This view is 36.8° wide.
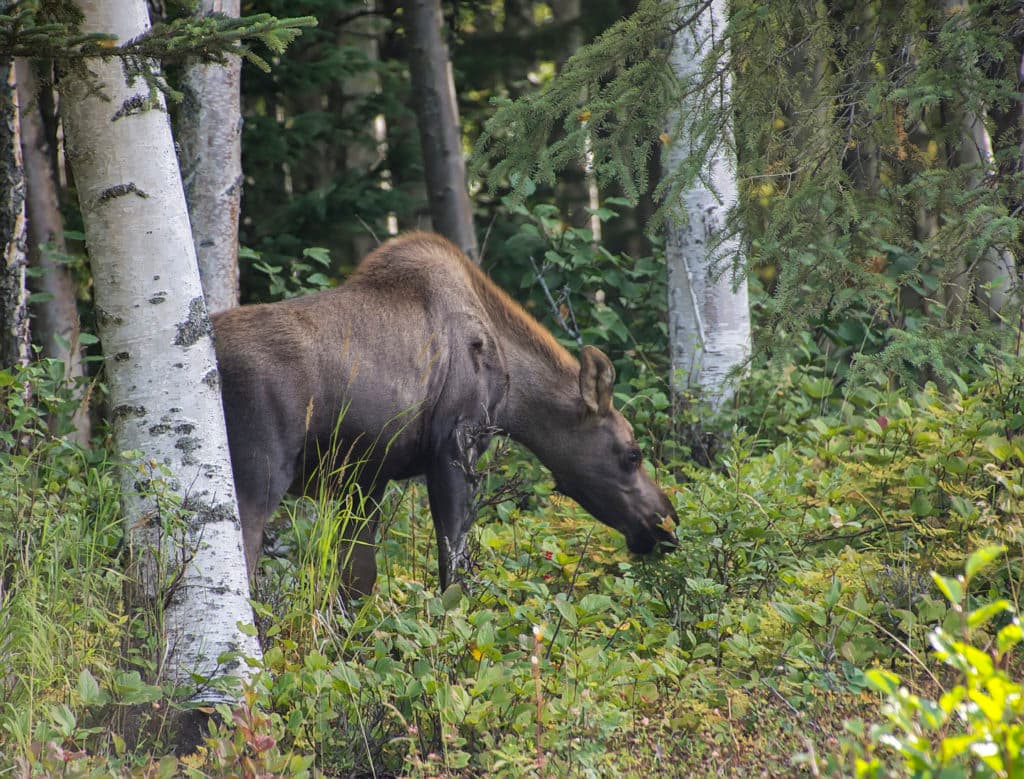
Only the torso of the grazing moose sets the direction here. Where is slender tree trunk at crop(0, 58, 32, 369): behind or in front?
behind

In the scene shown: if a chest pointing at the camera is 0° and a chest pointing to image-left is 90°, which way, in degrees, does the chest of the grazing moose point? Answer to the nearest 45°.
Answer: approximately 270°

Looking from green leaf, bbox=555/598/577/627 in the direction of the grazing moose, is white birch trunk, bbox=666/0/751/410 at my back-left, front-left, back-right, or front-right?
front-right

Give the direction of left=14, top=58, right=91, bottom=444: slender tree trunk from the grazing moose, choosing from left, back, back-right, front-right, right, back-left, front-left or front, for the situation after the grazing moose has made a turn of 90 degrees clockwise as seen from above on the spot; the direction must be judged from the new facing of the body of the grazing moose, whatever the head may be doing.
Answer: back-right

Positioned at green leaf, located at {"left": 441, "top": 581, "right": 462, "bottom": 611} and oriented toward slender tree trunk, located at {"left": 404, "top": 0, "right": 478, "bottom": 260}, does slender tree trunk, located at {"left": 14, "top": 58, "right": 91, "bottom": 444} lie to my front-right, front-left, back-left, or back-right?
front-left

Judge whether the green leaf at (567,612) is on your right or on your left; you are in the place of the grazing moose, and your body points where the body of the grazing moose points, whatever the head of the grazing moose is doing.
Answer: on your right

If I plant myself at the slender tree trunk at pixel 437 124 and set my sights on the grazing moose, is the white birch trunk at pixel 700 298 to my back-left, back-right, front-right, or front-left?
front-left

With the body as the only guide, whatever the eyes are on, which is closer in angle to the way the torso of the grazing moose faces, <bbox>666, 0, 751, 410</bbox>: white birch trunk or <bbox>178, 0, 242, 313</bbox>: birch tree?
the white birch trunk

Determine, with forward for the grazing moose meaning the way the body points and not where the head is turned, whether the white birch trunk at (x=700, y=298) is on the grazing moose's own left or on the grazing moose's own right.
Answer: on the grazing moose's own left

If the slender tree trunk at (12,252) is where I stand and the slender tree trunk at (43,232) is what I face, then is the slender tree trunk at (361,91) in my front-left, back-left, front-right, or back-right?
front-right

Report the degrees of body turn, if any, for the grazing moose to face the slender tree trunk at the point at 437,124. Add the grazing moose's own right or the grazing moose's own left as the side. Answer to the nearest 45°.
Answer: approximately 90° to the grazing moose's own left

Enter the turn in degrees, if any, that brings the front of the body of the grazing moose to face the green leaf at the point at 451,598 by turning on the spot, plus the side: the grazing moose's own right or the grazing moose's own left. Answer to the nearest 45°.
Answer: approximately 90° to the grazing moose's own right

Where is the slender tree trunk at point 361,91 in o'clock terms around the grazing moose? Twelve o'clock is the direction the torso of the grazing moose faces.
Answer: The slender tree trunk is roughly at 9 o'clock from the grazing moose.

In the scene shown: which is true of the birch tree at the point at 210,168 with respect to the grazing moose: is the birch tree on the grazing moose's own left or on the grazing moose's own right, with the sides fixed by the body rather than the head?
on the grazing moose's own left
